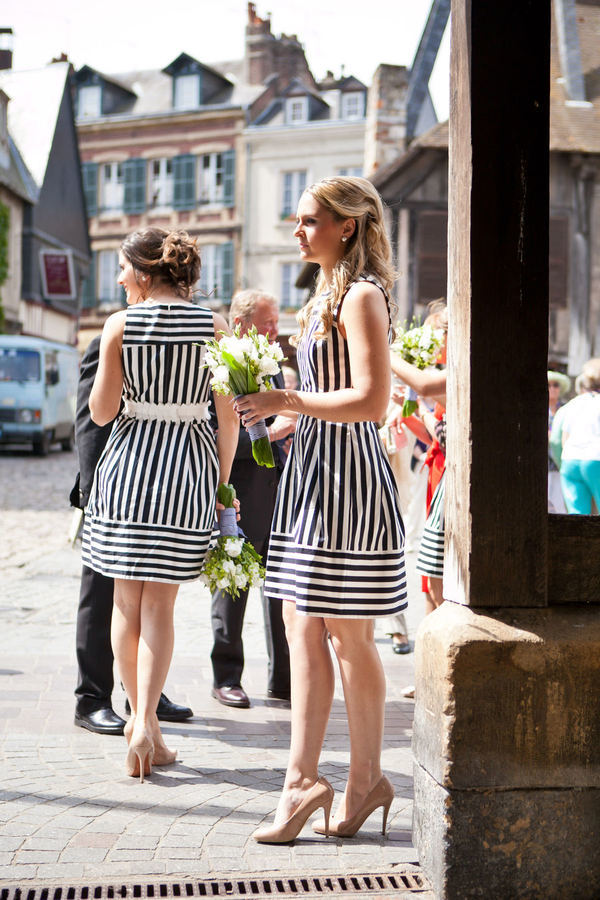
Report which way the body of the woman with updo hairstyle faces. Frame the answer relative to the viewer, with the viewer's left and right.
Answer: facing away from the viewer

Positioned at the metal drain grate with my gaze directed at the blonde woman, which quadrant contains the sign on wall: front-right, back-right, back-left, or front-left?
front-left

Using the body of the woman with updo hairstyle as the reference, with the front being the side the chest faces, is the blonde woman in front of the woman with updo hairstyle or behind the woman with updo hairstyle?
behind

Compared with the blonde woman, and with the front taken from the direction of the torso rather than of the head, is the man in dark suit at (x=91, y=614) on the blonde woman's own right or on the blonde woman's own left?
on the blonde woman's own right

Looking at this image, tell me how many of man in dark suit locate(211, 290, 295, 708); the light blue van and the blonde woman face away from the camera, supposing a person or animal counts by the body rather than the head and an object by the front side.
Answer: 0

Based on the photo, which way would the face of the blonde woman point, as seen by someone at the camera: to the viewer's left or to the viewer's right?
to the viewer's left

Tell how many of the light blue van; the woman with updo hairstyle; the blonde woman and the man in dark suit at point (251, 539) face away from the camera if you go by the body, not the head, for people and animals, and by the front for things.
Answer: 1

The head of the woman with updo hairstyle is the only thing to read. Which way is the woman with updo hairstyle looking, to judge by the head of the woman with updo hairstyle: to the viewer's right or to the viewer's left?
to the viewer's left

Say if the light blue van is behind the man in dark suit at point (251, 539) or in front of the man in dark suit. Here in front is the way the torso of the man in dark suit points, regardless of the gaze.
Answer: behind

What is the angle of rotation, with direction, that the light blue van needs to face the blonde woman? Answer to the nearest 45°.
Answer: approximately 45° to its left

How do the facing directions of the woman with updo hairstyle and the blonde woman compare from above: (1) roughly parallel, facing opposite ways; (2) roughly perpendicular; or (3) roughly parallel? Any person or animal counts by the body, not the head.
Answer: roughly perpendicular

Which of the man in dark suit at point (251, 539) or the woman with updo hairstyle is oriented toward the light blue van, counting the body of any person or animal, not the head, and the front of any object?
the woman with updo hairstyle

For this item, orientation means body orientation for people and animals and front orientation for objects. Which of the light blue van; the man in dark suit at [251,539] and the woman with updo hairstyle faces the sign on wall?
the woman with updo hairstyle

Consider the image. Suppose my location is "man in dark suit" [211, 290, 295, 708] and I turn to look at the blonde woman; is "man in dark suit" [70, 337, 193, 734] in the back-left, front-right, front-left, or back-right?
front-right

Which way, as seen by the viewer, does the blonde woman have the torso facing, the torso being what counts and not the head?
to the viewer's left

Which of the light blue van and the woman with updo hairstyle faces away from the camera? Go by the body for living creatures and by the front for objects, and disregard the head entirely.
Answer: the woman with updo hairstyle

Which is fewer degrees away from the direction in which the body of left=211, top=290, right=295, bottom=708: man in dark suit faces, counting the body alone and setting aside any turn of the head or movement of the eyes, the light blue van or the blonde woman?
the blonde woman

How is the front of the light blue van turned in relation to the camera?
facing the viewer and to the left of the viewer
